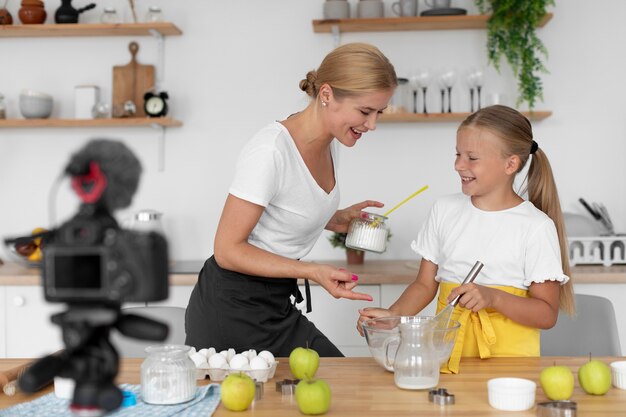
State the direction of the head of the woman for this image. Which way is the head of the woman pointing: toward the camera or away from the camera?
toward the camera

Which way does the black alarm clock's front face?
toward the camera

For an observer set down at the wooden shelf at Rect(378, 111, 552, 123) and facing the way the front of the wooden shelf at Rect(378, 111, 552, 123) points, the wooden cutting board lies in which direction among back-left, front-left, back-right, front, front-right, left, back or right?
right

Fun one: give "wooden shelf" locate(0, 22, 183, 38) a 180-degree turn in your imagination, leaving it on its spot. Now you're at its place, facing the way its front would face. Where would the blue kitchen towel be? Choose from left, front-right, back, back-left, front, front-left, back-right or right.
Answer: back

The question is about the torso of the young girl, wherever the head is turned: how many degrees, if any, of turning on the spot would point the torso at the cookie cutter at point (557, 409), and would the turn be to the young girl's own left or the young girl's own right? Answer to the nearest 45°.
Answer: approximately 45° to the young girl's own left

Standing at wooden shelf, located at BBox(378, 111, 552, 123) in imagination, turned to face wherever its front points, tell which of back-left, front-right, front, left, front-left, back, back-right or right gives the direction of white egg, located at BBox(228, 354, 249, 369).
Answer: front

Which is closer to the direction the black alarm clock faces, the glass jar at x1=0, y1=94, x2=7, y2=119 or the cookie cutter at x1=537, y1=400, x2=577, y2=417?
the cookie cutter

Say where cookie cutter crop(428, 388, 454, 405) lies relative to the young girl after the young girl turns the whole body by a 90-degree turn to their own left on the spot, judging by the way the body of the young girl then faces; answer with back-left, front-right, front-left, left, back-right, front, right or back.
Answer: front-right

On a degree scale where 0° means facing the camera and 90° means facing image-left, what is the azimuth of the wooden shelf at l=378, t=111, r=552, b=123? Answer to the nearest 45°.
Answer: approximately 0°

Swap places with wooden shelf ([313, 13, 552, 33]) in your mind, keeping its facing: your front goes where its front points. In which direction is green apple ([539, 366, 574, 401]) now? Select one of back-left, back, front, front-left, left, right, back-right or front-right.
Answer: front

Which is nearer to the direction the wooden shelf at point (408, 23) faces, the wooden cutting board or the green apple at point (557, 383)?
the green apple

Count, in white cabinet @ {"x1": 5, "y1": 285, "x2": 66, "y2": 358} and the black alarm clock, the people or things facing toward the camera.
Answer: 2

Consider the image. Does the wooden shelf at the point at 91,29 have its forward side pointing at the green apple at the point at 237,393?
yes

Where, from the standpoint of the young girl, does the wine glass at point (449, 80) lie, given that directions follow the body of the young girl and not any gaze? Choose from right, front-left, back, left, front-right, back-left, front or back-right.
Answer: back-right

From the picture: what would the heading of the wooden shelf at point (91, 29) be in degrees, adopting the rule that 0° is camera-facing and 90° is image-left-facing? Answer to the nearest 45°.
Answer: approximately 0°

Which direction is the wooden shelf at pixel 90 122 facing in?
toward the camera
